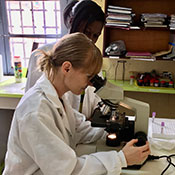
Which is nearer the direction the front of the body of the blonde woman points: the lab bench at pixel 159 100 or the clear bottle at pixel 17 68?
the lab bench

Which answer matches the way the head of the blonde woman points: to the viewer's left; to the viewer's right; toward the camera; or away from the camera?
to the viewer's right

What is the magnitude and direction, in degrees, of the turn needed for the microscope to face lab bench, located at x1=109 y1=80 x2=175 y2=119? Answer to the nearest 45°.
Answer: approximately 90° to its right

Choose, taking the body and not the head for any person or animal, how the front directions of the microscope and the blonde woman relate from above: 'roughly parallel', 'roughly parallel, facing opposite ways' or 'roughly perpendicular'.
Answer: roughly parallel, facing opposite ways

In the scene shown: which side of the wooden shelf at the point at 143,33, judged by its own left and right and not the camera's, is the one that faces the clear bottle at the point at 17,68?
right

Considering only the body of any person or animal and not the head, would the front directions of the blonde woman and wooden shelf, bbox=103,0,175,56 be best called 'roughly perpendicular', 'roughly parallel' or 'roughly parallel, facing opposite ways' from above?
roughly perpendicular

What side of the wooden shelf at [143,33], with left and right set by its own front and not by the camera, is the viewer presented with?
front

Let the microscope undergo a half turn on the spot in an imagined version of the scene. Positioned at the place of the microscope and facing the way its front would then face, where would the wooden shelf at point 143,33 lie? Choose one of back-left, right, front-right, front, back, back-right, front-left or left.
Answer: left

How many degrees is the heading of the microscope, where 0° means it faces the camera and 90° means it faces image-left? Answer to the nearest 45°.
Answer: approximately 90°

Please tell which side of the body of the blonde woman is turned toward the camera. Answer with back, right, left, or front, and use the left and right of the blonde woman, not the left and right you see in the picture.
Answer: right

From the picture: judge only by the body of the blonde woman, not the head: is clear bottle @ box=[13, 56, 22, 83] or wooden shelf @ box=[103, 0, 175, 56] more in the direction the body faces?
the wooden shelf

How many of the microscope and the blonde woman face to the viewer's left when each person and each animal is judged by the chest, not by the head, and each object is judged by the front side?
1
